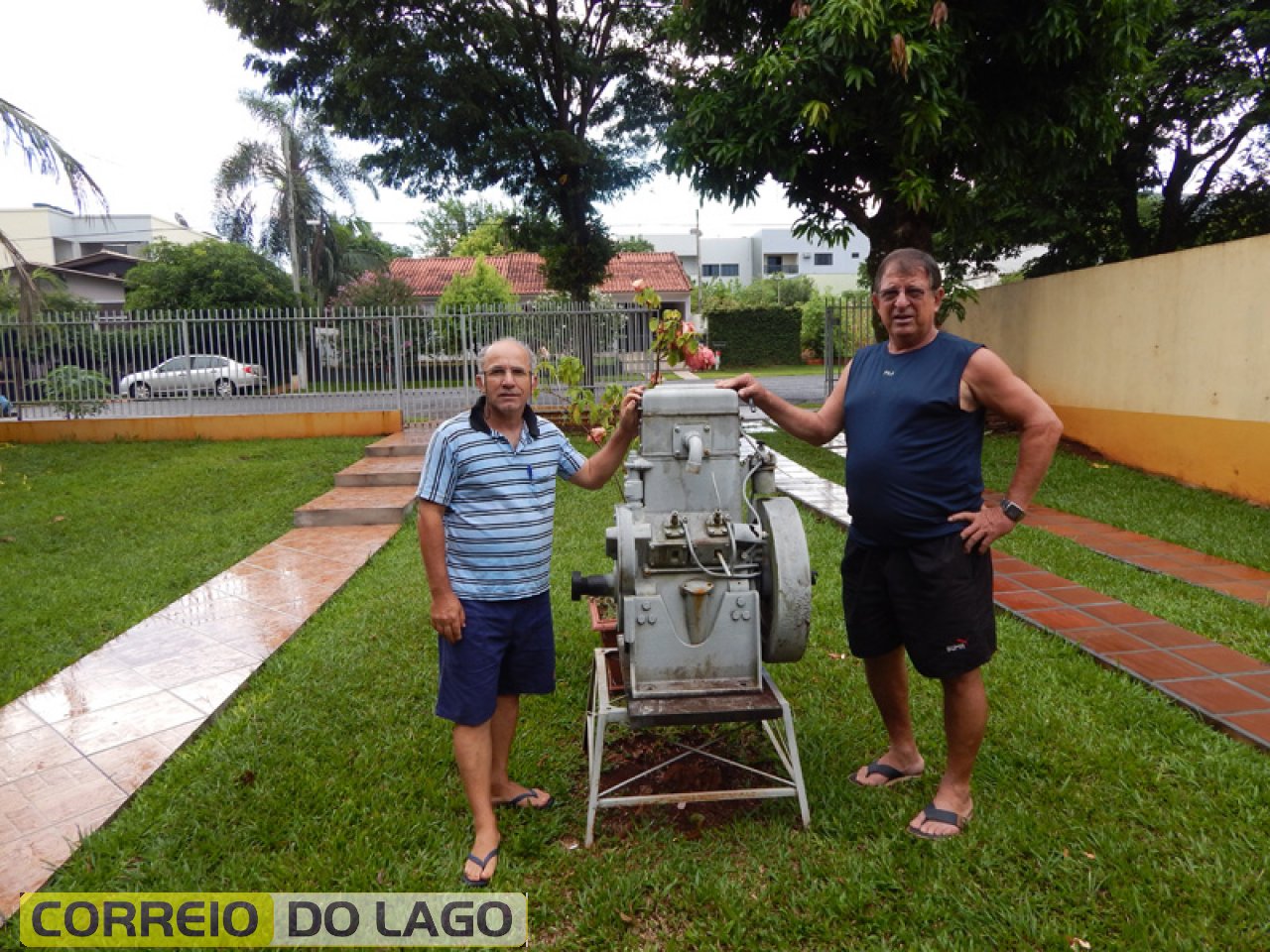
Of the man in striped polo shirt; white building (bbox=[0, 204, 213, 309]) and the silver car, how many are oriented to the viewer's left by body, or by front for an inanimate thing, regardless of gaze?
1

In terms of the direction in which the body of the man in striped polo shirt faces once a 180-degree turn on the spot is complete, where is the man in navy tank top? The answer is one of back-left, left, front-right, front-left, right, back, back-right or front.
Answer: back-right

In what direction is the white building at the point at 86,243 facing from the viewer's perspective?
toward the camera

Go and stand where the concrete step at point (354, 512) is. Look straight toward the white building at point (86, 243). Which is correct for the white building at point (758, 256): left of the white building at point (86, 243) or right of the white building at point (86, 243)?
right

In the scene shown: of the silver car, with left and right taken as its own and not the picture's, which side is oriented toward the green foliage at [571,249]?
back

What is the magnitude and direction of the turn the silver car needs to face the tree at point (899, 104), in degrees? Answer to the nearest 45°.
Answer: approximately 135° to its left

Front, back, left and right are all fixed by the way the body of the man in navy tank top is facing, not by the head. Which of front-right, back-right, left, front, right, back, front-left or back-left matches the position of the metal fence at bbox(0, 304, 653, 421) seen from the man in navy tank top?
right

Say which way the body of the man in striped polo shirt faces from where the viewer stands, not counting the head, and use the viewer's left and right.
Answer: facing the viewer and to the right of the viewer

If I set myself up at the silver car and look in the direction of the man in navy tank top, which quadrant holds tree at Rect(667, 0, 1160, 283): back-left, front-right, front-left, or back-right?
front-left

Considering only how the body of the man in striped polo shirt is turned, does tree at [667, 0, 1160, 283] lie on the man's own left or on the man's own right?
on the man's own left

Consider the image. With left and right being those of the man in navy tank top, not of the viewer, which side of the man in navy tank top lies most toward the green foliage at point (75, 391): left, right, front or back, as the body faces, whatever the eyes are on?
right

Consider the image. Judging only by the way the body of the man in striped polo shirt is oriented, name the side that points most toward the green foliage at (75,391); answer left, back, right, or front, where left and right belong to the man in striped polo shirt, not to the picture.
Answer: back

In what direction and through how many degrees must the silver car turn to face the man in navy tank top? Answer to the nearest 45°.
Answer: approximately 90° to its left

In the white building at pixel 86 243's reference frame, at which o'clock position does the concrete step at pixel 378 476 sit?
The concrete step is roughly at 12 o'clock from the white building.

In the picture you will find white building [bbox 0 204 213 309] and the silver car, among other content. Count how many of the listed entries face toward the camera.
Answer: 1
